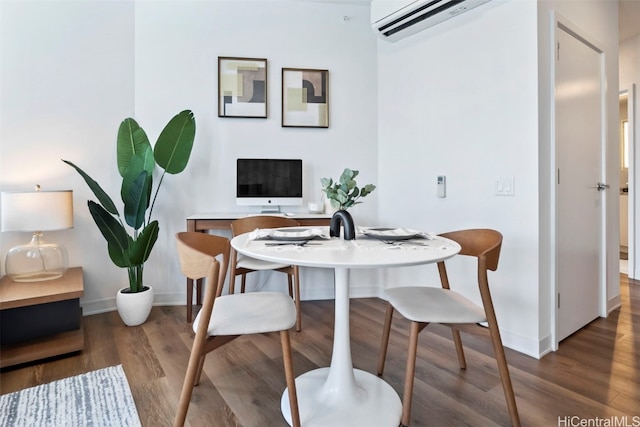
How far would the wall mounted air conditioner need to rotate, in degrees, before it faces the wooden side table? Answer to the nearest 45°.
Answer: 0° — it already faces it

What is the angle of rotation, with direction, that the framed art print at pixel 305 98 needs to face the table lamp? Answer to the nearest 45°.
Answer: approximately 90° to its right

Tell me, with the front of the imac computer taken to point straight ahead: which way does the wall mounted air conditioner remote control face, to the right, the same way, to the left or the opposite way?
to the right

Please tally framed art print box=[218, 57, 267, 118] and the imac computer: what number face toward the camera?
2

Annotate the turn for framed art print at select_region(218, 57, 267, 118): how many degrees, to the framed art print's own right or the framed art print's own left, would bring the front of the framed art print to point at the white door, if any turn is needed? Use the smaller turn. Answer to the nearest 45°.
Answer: approximately 45° to the framed art print's own left

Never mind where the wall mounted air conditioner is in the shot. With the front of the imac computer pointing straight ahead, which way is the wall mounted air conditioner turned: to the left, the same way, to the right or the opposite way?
to the right

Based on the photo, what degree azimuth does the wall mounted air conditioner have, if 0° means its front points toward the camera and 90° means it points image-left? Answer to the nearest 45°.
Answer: approximately 45°

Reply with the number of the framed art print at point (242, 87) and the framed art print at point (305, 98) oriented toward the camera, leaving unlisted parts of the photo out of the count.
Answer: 2

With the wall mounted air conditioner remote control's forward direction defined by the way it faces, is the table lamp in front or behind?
in front

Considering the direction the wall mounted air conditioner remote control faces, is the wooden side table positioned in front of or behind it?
in front

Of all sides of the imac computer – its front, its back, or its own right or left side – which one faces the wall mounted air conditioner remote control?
left

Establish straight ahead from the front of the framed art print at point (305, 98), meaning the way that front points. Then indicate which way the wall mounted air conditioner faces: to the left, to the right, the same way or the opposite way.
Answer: to the right

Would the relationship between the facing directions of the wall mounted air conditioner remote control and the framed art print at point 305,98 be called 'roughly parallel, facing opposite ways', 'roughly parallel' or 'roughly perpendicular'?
roughly perpendicular
